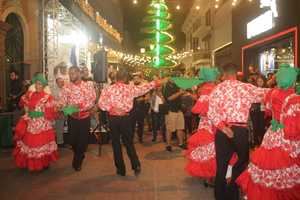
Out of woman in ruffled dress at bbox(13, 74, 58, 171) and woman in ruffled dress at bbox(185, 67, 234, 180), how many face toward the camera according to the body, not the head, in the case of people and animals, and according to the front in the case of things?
1

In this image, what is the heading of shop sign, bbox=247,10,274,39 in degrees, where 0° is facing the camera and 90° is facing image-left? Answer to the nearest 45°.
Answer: approximately 45°

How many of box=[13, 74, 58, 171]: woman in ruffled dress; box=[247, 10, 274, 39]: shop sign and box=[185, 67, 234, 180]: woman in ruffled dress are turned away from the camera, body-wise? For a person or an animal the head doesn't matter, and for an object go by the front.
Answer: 1

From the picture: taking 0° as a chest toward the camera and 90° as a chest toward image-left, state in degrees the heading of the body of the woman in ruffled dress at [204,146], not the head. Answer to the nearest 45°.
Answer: approximately 180°

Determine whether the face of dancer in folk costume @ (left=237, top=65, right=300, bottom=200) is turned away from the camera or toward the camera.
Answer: away from the camera

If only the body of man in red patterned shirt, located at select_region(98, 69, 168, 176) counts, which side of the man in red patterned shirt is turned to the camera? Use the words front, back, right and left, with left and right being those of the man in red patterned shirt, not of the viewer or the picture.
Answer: back

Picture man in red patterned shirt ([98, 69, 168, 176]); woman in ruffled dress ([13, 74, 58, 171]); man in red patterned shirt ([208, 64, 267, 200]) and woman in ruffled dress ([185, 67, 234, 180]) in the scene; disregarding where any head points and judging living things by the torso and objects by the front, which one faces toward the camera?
woman in ruffled dress ([13, 74, 58, 171])

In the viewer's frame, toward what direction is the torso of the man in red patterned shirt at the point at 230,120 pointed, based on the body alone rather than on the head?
away from the camera

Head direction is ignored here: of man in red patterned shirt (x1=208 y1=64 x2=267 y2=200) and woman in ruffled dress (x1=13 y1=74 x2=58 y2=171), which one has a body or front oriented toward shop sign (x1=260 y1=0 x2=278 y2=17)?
the man in red patterned shirt
